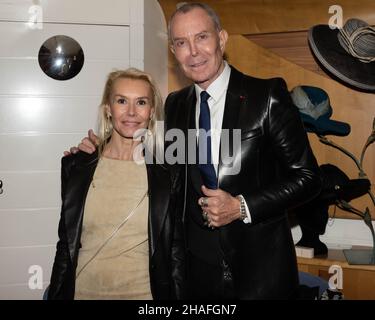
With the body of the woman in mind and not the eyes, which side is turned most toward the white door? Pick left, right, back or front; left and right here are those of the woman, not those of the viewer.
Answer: back

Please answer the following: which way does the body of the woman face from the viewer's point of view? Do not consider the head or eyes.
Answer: toward the camera

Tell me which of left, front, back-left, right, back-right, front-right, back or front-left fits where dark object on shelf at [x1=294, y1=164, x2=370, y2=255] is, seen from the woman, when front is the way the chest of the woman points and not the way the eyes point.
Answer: back-left

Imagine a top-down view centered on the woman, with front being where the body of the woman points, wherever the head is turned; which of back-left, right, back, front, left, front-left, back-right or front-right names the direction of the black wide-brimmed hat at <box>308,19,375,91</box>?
back-left
